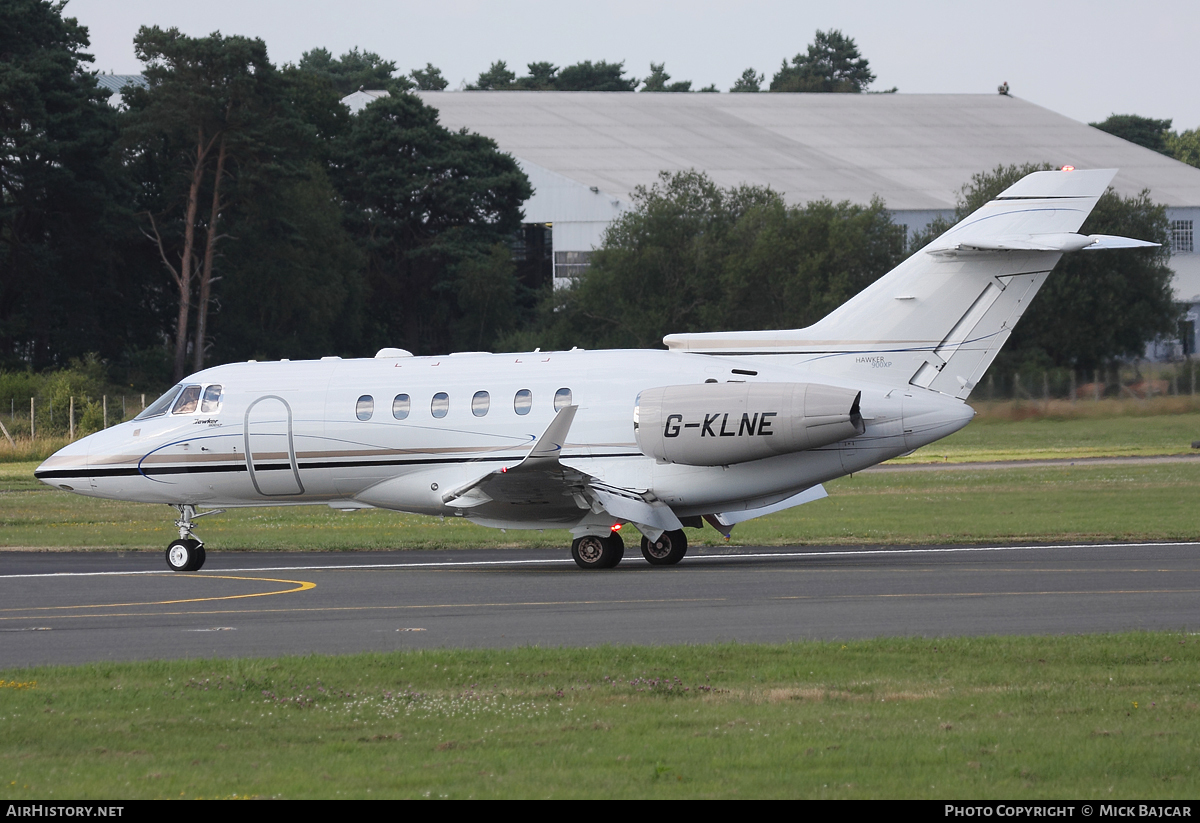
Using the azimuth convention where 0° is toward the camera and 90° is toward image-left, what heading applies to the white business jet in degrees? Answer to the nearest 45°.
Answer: approximately 90°
